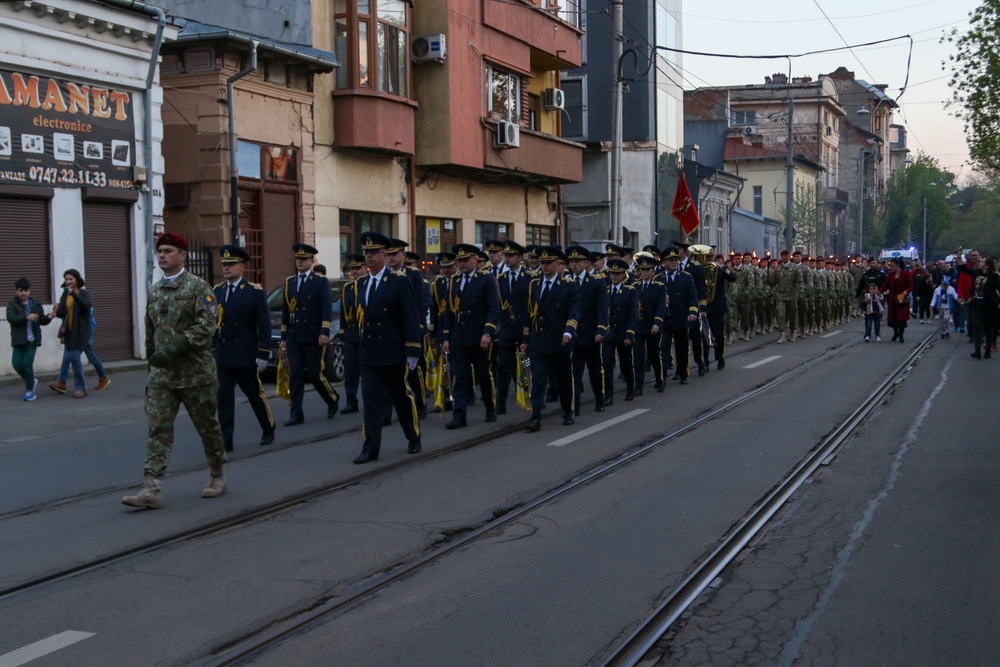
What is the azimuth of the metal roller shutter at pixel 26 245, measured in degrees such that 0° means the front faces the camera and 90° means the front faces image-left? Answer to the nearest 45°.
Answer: approximately 0°

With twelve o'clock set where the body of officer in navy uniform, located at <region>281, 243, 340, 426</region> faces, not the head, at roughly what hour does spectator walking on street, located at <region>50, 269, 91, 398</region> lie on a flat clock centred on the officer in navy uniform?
The spectator walking on street is roughly at 3 o'clock from the officer in navy uniform.

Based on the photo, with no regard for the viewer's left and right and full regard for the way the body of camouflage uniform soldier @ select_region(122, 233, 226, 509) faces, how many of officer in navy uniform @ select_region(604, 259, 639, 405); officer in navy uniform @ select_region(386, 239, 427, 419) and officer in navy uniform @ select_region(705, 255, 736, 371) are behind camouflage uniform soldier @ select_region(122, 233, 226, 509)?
3

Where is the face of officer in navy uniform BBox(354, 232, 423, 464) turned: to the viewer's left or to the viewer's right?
to the viewer's left

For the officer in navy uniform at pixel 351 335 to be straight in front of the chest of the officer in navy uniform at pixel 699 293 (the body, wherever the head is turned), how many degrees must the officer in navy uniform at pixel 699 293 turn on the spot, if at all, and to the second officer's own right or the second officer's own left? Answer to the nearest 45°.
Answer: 0° — they already face them

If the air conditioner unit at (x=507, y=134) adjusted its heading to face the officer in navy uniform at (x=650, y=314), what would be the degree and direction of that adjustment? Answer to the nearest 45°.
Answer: approximately 45° to its right

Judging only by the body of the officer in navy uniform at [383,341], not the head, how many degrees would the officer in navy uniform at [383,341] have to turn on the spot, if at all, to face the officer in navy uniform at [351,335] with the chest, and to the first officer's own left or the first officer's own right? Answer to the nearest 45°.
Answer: approximately 135° to the first officer's own right

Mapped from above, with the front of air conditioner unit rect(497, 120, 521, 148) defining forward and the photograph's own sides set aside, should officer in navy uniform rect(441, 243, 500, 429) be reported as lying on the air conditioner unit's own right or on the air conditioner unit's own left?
on the air conditioner unit's own right

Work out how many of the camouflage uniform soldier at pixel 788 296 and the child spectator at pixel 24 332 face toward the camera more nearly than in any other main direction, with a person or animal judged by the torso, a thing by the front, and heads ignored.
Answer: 2
